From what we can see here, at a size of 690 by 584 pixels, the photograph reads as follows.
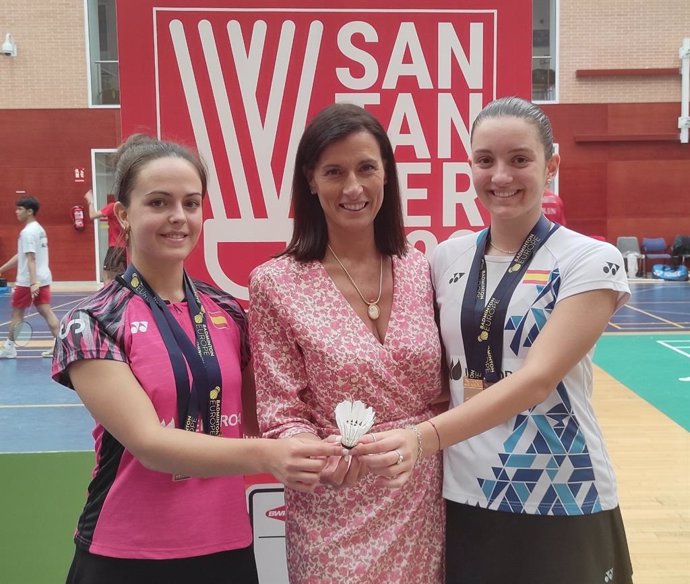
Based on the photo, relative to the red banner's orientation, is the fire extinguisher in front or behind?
behind

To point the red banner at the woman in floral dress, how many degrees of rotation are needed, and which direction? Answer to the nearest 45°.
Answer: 0° — it already faces them

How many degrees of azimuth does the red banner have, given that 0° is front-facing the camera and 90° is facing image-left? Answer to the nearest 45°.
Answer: approximately 0°

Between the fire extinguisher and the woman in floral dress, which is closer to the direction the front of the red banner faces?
the woman in floral dress
